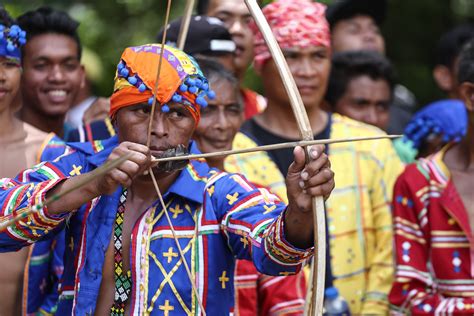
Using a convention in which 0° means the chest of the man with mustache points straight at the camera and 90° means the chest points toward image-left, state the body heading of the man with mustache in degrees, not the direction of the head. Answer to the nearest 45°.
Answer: approximately 0°

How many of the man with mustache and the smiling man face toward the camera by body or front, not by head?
2

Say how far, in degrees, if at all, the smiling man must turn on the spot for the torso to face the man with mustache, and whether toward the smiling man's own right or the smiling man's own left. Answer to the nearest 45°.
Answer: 0° — they already face them

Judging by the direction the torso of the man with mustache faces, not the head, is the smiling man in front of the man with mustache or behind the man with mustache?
behind
